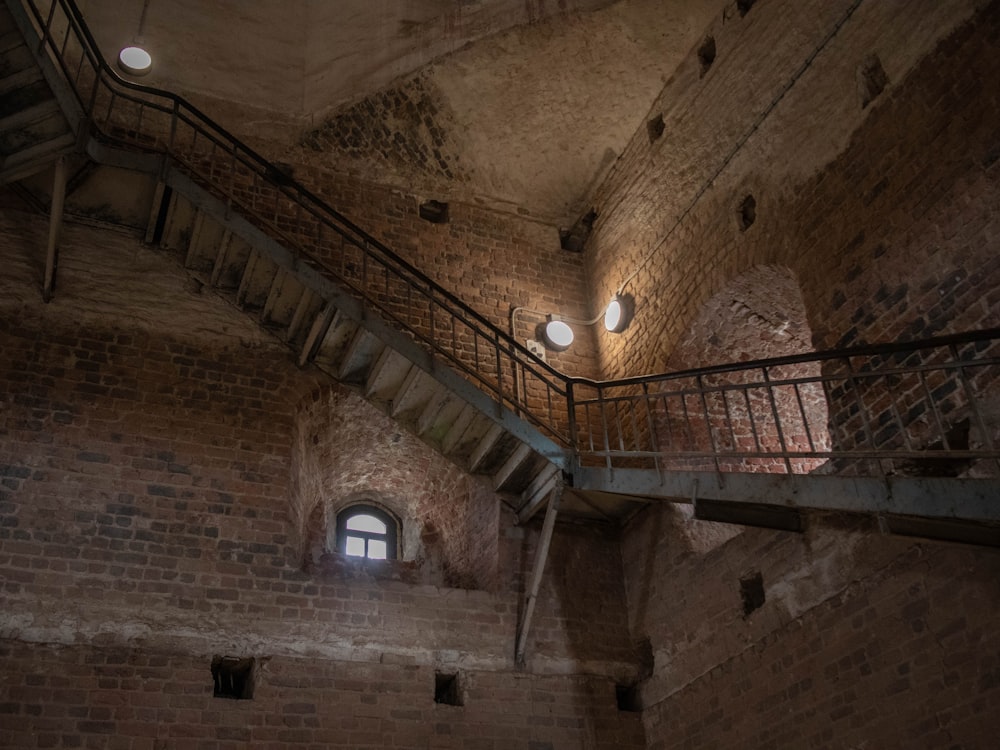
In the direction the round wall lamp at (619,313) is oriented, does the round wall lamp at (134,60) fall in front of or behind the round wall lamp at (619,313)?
in front

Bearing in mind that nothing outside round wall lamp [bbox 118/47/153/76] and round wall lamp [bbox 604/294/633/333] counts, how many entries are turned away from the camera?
0

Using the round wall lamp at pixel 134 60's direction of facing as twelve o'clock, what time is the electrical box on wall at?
The electrical box on wall is roughly at 9 o'clock from the round wall lamp.

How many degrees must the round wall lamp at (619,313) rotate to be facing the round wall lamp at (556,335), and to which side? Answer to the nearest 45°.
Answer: approximately 45° to its right

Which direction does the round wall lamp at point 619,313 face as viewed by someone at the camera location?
facing the viewer and to the left of the viewer

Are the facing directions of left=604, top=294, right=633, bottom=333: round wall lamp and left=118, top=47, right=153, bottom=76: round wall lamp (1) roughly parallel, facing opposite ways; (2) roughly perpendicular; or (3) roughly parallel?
roughly perpendicular

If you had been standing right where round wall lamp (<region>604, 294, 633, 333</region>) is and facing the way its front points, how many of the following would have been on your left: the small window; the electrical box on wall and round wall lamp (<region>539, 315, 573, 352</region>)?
0

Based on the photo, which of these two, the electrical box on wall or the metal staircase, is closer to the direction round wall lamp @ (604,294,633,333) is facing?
the metal staircase

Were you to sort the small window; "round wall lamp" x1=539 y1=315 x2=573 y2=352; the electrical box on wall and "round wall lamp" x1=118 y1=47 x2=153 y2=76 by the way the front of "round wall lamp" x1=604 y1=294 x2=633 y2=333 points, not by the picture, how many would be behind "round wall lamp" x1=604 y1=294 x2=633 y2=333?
0

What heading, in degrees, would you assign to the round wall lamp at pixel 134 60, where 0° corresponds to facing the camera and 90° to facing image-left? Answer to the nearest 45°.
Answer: approximately 0°

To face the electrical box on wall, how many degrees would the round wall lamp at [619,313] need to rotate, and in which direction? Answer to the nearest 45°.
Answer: approximately 45° to its right

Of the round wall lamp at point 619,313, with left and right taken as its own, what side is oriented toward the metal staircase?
front
